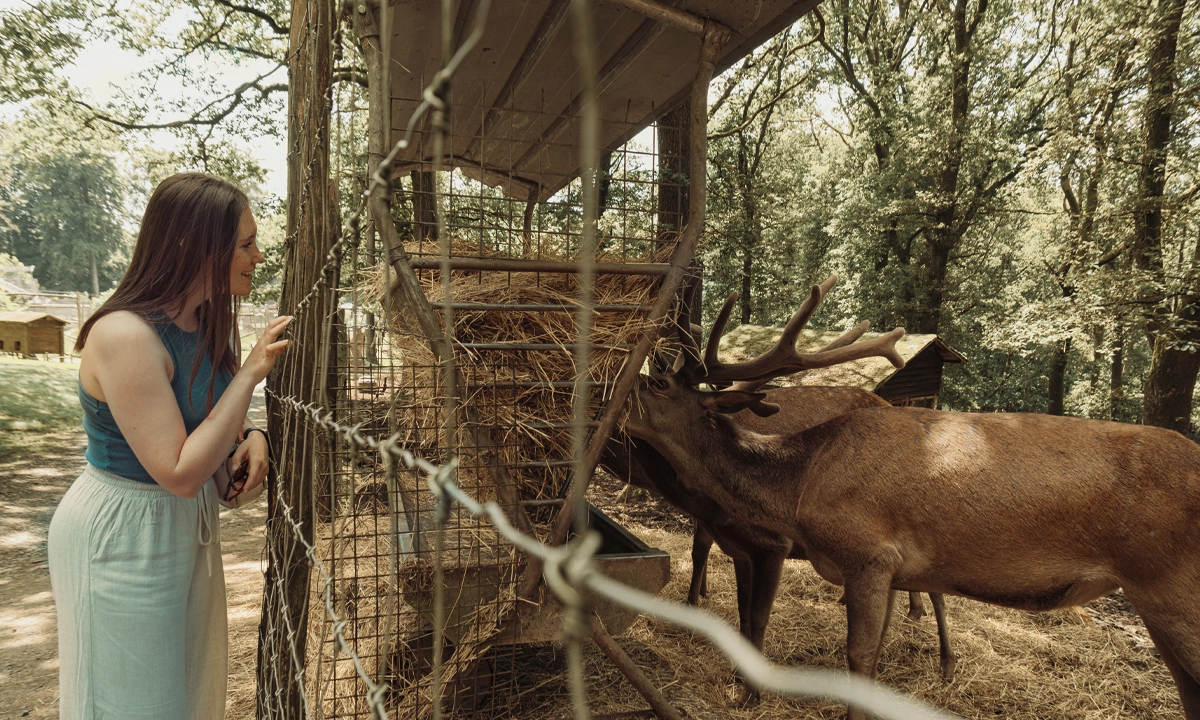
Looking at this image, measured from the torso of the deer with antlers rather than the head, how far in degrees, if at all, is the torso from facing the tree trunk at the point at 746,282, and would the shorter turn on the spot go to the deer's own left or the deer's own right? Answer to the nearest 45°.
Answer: approximately 90° to the deer's own right

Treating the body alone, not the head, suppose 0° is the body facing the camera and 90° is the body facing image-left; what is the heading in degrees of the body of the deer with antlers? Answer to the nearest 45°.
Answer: approximately 90°

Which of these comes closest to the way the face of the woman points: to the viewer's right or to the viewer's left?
to the viewer's right

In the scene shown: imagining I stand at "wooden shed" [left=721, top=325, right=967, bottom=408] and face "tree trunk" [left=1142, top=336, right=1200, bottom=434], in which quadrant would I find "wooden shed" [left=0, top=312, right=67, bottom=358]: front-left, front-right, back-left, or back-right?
back-left

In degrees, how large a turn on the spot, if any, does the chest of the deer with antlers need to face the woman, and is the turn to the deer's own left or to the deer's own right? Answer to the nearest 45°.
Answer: approximately 45° to the deer's own left

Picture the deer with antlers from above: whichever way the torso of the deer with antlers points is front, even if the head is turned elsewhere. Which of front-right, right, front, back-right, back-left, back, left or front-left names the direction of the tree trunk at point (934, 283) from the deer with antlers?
right

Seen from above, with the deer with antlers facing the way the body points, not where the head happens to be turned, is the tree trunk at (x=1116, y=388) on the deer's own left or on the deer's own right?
on the deer's own right

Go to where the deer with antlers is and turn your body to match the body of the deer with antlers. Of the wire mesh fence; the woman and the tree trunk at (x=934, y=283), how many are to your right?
1

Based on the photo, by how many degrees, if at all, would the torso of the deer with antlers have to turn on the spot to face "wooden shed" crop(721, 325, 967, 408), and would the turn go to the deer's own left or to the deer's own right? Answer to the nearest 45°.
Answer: approximately 90° to the deer's own right
